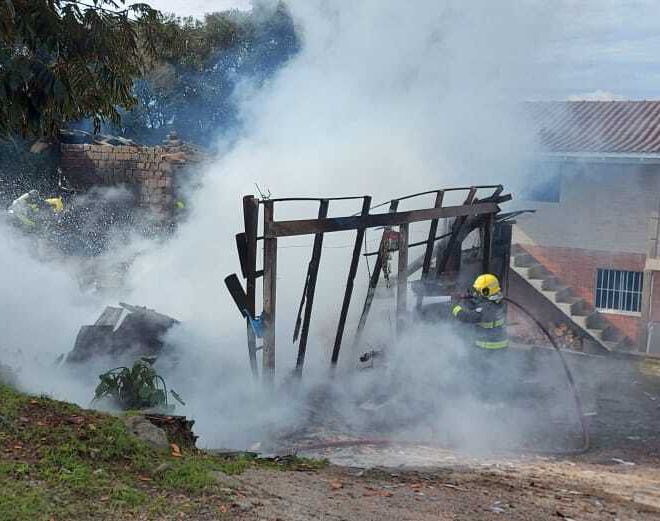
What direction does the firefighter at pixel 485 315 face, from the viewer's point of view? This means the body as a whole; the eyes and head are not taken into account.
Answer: to the viewer's left

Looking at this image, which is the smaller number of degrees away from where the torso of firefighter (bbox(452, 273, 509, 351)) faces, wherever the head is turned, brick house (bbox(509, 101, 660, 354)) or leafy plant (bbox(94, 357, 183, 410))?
the leafy plant

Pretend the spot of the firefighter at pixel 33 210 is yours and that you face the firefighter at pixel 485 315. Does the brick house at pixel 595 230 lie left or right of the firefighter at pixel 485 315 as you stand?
left

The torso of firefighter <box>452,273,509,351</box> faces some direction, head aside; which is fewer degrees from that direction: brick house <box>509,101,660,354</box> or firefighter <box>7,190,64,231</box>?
the firefighter
